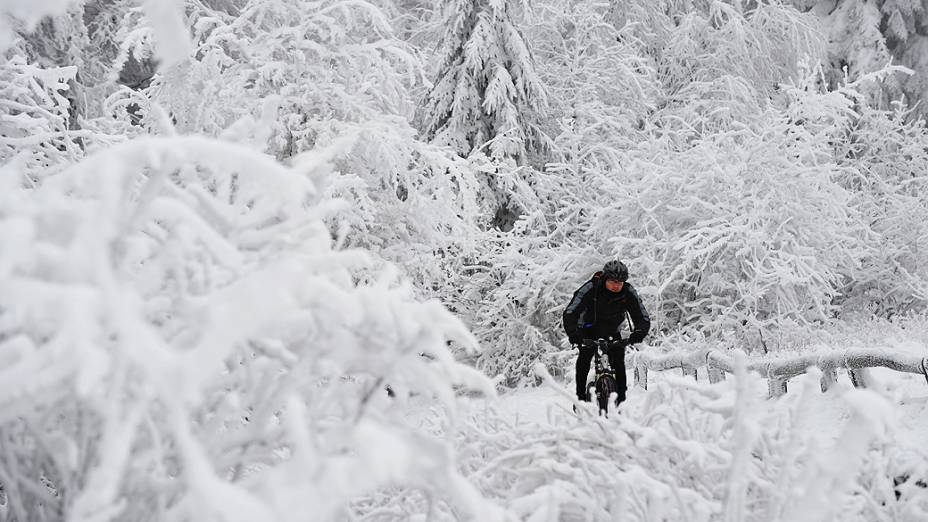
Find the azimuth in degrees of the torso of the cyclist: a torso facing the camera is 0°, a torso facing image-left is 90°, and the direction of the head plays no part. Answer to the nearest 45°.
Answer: approximately 0°

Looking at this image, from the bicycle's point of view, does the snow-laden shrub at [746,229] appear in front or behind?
behind

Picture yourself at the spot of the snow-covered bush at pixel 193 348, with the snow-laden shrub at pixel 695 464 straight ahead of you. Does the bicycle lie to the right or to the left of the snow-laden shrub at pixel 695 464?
left

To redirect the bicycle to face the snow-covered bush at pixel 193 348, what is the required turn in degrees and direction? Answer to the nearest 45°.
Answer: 0° — it already faces it

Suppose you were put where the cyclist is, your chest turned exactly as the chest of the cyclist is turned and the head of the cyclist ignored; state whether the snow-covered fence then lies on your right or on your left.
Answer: on your left

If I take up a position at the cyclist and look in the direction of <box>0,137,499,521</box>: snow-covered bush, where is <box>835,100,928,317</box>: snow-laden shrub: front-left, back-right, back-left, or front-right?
back-left

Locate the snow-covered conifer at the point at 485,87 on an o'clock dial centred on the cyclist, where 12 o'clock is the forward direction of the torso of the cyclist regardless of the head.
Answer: The snow-covered conifer is roughly at 5 o'clock from the cyclist.

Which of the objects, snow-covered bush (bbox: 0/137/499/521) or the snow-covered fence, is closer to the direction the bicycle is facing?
the snow-covered bush

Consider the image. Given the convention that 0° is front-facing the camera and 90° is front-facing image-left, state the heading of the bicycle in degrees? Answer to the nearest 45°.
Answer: approximately 0°

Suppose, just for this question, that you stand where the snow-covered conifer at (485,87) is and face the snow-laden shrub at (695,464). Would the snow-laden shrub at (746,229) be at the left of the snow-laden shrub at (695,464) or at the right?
left
